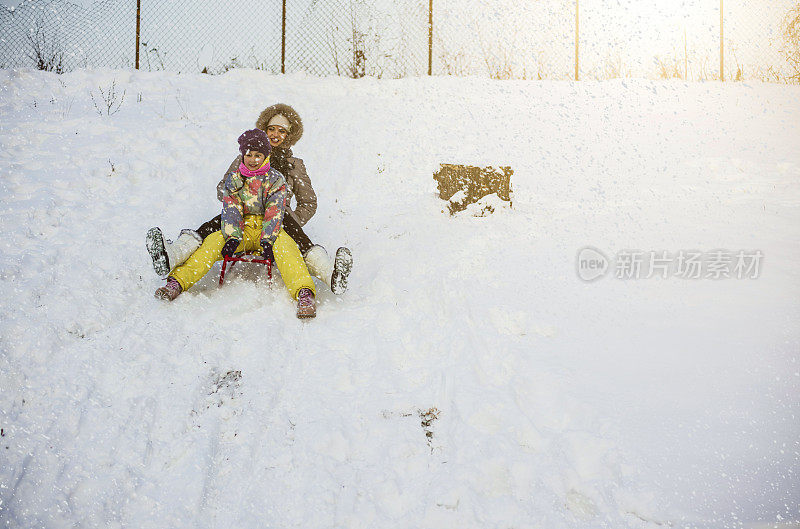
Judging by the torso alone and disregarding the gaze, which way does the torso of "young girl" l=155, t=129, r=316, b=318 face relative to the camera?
toward the camera
